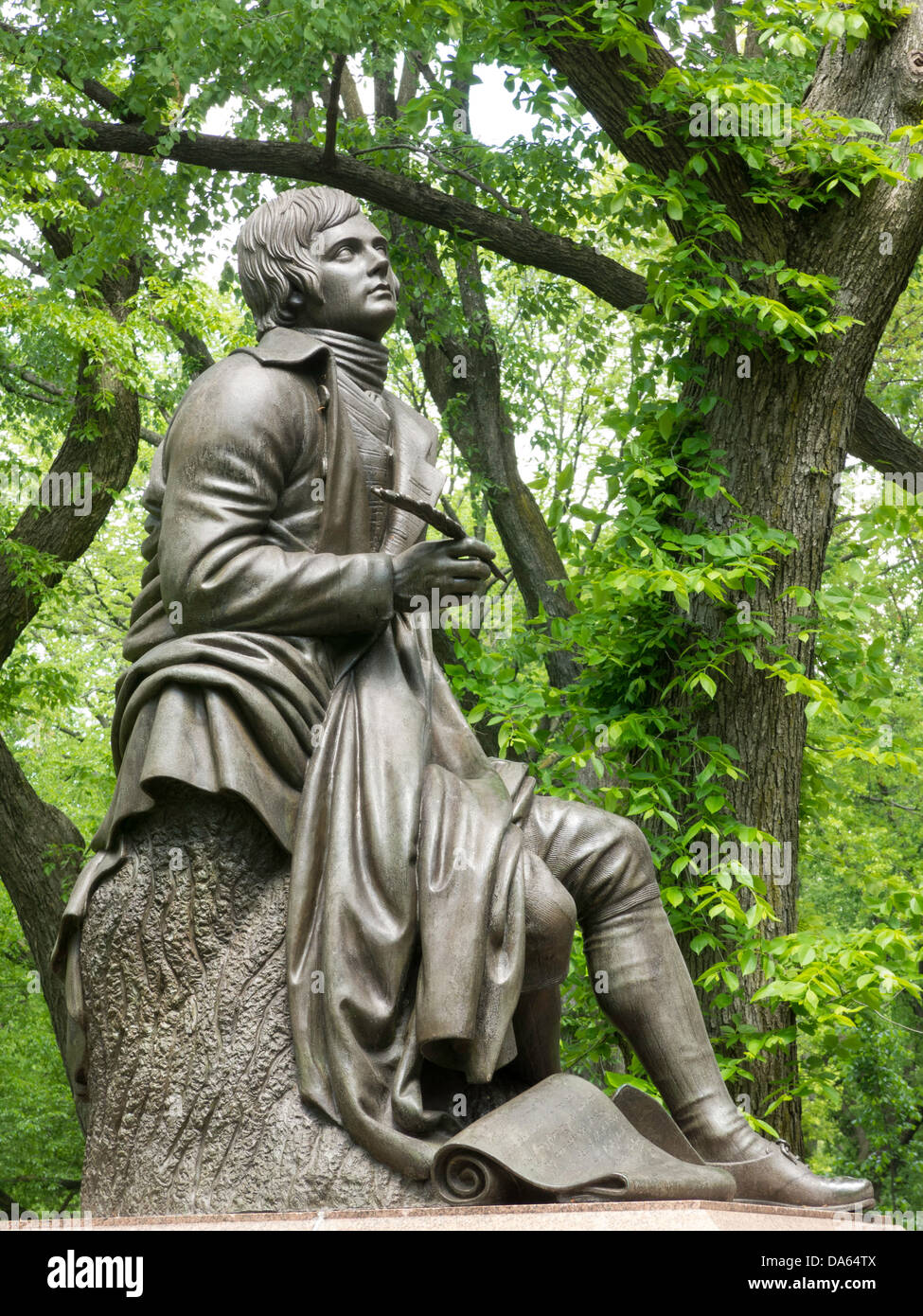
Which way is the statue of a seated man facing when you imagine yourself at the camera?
facing the viewer and to the right of the viewer
